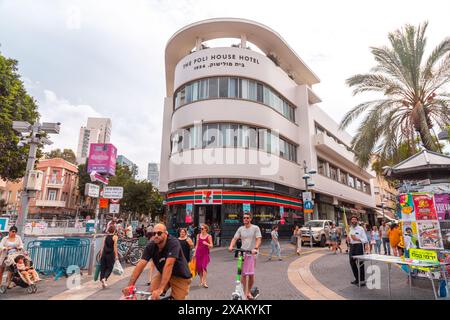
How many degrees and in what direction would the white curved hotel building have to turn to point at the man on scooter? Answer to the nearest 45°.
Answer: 0° — it already faces them

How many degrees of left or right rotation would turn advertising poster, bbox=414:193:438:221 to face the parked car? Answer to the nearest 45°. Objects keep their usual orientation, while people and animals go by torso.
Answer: approximately 135° to its right

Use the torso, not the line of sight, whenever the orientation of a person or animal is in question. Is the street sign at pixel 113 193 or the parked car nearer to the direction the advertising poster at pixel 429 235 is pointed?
the street sign

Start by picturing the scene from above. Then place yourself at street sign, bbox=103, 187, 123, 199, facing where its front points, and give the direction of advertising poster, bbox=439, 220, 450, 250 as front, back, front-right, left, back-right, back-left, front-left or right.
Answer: front-left

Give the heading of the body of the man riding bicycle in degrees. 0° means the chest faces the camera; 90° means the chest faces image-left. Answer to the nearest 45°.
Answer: approximately 45°

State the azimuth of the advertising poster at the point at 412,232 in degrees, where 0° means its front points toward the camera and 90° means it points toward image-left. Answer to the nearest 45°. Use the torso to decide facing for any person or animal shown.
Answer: approximately 0°

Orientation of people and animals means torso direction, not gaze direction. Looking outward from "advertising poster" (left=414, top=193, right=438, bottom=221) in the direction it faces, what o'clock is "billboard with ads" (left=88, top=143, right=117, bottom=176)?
The billboard with ads is roughly at 3 o'clock from the advertising poster.

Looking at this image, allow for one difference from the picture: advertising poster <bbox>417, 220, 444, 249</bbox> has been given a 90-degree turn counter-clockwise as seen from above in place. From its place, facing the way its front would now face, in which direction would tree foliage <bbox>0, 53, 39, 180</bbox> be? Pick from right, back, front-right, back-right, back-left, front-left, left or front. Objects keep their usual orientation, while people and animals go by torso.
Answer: back
